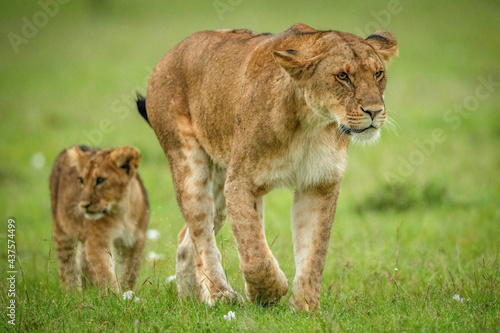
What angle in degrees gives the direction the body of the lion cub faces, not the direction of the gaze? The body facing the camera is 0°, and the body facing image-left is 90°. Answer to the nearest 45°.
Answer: approximately 315°

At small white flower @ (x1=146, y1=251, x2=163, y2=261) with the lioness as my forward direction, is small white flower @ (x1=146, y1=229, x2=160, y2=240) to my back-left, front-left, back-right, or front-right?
back-left

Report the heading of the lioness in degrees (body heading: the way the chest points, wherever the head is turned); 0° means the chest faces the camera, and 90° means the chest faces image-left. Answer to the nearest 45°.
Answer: approximately 315°

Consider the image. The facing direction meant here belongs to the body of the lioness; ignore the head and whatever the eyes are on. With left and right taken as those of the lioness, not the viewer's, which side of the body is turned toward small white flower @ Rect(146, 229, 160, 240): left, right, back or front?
back

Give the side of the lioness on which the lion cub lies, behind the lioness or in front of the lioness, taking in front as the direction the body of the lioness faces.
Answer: behind
